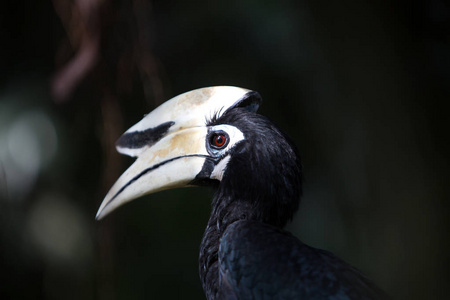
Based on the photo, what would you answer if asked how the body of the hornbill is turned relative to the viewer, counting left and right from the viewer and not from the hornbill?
facing to the left of the viewer
